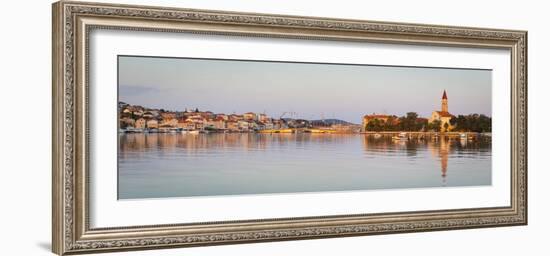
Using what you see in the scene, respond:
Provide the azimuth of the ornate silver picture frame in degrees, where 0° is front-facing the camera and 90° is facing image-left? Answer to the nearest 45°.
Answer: approximately 315°
